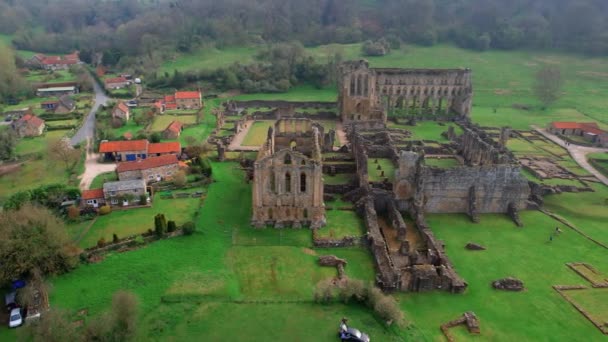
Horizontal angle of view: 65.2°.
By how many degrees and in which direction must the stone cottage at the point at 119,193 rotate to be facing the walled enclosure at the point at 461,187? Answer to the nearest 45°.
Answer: approximately 45° to its left

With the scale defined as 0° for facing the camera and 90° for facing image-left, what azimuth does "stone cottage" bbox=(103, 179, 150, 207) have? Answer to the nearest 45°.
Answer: approximately 0°

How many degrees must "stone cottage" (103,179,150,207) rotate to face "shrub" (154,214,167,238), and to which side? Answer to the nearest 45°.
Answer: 0° — it already faces it

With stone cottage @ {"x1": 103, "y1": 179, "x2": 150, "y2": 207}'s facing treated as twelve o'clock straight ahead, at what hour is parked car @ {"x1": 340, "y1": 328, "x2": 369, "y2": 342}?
The parked car is roughly at 11 o'clock from the stone cottage.

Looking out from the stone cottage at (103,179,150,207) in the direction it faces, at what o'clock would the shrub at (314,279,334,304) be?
The shrub is roughly at 11 o'clock from the stone cottage.

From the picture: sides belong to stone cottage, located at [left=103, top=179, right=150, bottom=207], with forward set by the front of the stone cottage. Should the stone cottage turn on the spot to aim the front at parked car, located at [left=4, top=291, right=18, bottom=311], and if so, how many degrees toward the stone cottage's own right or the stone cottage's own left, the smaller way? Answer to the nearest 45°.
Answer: approximately 45° to the stone cottage's own right

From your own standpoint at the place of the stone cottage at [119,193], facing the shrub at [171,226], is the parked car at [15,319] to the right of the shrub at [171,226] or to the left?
right

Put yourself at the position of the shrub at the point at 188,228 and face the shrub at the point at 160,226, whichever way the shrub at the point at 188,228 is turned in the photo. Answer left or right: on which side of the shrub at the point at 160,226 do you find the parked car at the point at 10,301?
left

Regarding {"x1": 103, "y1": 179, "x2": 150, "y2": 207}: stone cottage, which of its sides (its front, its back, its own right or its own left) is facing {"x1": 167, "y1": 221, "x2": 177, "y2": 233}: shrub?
front

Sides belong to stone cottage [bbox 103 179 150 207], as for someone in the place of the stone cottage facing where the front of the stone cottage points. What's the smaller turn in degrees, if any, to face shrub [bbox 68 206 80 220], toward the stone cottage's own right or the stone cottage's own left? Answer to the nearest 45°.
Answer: approximately 90° to the stone cottage's own right

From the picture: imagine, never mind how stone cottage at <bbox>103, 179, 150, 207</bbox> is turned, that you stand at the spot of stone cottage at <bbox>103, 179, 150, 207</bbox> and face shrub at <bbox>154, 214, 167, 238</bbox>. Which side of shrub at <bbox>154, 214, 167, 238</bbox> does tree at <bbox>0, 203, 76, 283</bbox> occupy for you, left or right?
right

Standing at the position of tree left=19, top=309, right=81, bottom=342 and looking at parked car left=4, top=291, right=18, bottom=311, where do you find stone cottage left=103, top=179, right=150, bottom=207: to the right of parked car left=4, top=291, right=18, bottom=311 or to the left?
right
